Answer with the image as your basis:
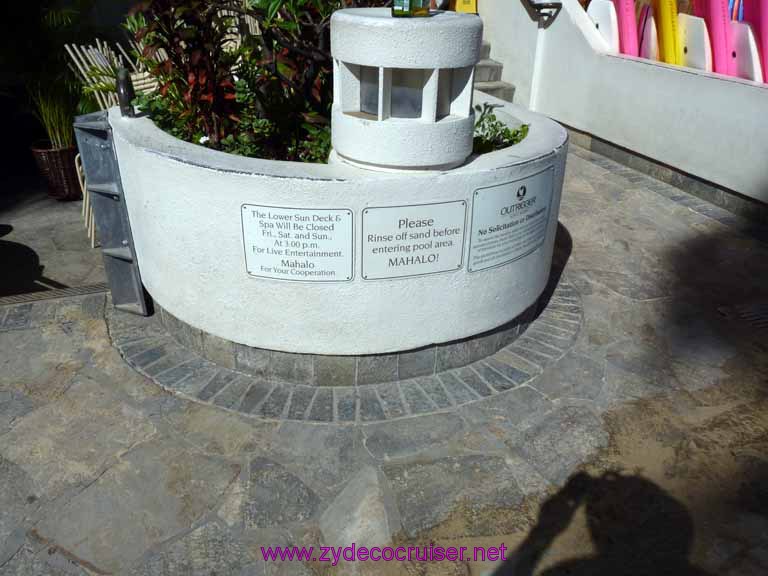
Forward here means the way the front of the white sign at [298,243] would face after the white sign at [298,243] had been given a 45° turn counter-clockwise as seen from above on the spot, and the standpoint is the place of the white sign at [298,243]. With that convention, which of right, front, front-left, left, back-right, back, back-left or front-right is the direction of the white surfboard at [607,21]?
left

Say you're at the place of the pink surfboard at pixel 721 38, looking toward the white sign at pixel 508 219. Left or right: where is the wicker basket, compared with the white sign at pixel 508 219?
right

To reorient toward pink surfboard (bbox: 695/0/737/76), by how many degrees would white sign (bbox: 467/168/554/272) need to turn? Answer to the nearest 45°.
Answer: approximately 90° to its left

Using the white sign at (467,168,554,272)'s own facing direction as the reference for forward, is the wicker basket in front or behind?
behind

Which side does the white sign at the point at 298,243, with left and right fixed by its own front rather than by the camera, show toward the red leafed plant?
back

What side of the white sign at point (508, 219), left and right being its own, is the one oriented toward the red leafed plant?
back

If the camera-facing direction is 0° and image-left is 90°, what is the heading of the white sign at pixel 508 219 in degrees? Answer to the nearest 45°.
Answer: approximately 315°

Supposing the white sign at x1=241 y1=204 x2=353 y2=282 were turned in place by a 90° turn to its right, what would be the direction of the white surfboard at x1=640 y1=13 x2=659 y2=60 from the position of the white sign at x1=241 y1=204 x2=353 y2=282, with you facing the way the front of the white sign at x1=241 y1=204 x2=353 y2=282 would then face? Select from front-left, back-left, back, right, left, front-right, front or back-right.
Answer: back-right

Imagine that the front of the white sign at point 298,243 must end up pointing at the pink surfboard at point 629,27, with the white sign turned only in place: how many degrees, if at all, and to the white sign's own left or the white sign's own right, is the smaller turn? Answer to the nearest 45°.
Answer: approximately 135° to the white sign's own left

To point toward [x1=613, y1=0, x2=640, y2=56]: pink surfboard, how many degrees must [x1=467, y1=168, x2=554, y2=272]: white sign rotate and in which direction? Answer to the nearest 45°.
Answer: approximately 135° to its left

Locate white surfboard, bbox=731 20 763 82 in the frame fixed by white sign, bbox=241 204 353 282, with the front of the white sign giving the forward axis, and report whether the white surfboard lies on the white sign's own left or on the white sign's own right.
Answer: on the white sign's own left

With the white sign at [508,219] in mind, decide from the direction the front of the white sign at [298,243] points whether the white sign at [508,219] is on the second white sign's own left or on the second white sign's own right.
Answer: on the second white sign's own left

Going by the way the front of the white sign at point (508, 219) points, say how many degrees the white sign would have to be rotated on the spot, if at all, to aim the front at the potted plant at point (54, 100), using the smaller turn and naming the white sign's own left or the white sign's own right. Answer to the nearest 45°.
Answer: approximately 180°

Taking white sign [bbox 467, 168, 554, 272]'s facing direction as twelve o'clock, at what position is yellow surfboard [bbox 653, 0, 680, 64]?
The yellow surfboard is roughly at 8 o'clock from the white sign.
